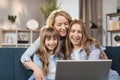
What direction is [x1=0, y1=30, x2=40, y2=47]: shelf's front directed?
toward the camera

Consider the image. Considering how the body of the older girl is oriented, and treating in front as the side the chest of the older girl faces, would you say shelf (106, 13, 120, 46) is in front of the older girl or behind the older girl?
behind

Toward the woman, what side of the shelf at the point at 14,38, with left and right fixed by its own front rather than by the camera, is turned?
front

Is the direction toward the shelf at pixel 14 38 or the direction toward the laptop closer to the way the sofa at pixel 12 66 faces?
the laptop

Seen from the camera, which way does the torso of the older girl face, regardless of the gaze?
toward the camera

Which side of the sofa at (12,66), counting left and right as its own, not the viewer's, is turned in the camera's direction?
front

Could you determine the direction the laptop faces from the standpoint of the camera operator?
facing away from the viewer

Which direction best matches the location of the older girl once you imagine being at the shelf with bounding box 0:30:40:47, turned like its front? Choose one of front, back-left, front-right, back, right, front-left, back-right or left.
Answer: front

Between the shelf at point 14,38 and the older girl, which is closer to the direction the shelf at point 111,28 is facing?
the older girl
